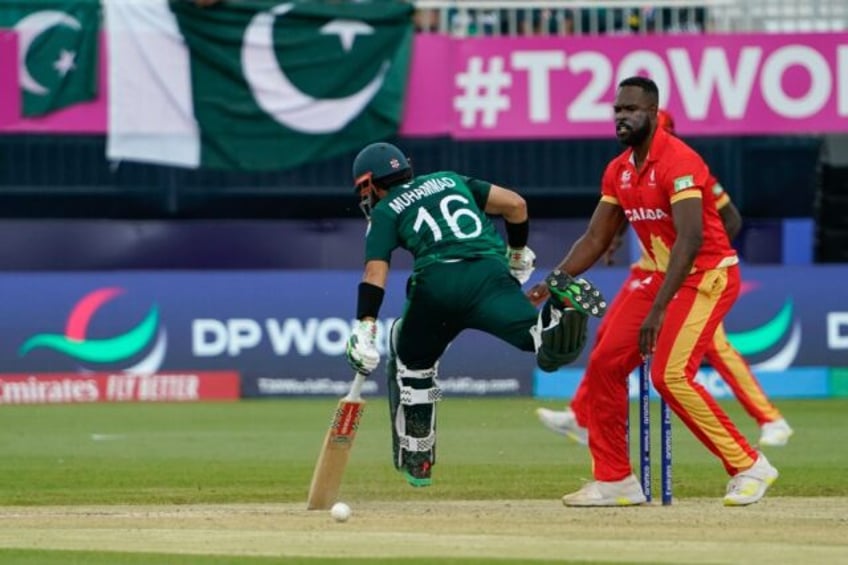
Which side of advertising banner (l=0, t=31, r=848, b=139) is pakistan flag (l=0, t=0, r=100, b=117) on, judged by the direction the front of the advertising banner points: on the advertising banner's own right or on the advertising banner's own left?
on the advertising banner's own right

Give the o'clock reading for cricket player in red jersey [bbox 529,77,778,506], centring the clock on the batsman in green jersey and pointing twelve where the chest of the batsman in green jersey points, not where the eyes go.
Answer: The cricket player in red jersey is roughly at 5 o'clock from the batsman in green jersey.

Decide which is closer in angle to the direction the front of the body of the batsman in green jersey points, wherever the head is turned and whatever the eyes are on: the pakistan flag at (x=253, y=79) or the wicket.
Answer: the pakistan flag

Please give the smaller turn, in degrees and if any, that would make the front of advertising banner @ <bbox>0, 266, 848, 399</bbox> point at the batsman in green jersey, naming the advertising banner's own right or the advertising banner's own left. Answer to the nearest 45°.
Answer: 0° — it already faces them

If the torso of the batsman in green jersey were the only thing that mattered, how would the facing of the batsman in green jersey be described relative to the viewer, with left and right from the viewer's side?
facing away from the viewer and to the left of the viewer

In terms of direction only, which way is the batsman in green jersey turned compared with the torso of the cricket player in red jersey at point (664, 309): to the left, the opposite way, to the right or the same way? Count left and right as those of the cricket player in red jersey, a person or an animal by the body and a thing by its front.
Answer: to the right

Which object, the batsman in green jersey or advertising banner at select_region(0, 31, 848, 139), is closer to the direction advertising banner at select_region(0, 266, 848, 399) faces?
the batsman in green jersey

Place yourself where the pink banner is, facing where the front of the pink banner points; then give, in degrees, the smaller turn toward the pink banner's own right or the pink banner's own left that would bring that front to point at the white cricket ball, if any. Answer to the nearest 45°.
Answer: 0° — it already faces it

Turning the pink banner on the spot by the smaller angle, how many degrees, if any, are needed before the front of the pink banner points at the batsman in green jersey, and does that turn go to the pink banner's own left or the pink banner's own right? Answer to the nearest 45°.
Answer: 0° — it already faces them

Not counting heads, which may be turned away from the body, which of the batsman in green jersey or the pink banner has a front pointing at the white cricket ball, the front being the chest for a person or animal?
the pink banner

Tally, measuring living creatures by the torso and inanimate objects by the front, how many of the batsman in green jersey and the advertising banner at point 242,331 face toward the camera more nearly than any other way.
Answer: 1
